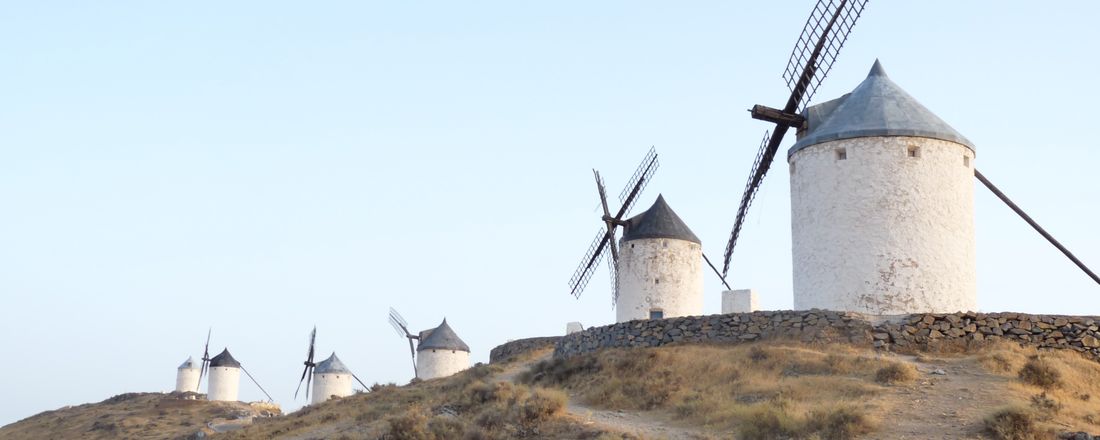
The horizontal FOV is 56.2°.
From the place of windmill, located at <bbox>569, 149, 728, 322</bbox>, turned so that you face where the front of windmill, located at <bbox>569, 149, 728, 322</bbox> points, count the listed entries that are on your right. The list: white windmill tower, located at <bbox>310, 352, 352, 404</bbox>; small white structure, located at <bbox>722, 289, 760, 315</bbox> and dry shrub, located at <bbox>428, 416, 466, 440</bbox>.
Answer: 1

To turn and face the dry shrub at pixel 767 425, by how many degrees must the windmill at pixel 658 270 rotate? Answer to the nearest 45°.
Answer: approximately 45° to its left

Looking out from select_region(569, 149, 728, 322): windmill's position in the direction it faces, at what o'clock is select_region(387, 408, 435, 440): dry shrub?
The dry shrub is roughly at 11 o'clock from the windmill.

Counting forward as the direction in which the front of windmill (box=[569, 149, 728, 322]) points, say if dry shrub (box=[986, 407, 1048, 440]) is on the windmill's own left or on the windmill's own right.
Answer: on the windmill's own left

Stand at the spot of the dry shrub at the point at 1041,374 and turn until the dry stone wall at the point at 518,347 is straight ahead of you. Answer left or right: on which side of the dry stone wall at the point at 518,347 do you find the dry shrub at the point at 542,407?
left

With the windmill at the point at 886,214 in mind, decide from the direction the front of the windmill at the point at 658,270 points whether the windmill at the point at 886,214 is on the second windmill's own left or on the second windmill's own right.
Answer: on the second windmill's own left

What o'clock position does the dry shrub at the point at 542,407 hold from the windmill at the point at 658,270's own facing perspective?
The dry shrub is roughly at 11 o'clock from the windmill.

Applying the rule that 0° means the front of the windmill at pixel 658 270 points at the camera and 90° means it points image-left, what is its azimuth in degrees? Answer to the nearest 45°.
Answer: approximately 45°

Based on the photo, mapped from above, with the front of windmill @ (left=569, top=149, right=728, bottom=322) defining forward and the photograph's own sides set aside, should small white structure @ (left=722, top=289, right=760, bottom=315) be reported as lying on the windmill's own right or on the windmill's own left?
on the windmill's own left

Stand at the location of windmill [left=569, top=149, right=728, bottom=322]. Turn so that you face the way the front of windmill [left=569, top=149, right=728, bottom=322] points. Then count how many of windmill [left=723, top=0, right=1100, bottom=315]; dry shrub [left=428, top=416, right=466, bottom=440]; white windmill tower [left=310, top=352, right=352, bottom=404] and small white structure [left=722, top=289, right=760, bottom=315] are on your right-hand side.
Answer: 1
